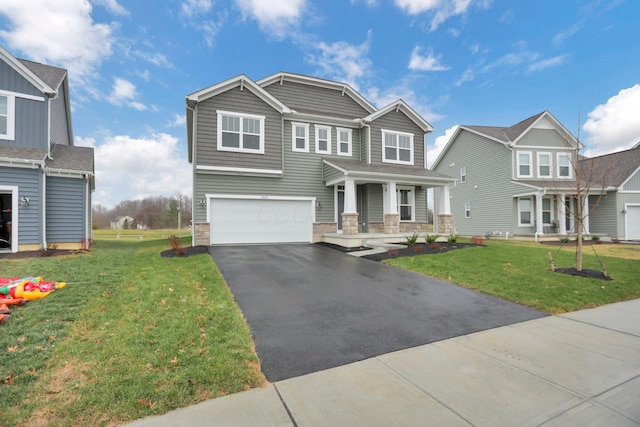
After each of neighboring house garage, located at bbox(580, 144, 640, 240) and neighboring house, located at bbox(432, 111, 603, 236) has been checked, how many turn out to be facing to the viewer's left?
0

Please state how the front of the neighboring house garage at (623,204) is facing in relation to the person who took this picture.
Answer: facing the viewer and to the right of the viewer

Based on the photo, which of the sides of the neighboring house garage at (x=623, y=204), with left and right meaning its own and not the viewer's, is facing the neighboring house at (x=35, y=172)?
right

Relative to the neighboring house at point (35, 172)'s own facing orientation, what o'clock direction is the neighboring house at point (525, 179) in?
the neighboring house at point (525, 179) is roughly at 10 o'clock from the neighboring house at point (35, 172).

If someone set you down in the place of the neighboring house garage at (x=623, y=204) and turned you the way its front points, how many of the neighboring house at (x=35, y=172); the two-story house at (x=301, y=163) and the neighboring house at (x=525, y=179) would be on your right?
3

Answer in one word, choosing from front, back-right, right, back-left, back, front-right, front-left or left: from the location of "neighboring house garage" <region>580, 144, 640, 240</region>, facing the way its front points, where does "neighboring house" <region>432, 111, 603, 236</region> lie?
right

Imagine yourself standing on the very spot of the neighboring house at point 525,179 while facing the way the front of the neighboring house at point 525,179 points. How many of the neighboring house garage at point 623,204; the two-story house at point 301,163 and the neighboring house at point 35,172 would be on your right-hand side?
2

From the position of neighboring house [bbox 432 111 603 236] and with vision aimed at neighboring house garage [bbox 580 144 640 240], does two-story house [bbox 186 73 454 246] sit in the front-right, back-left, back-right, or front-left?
back-right

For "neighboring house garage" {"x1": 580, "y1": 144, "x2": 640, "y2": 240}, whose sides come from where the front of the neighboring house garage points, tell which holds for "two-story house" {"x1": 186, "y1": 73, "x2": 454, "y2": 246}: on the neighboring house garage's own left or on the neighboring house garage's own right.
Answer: on the neighboring house garage's own right

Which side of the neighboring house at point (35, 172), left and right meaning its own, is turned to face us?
front

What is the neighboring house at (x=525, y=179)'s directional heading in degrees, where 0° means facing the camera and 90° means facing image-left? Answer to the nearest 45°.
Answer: approximately 315°

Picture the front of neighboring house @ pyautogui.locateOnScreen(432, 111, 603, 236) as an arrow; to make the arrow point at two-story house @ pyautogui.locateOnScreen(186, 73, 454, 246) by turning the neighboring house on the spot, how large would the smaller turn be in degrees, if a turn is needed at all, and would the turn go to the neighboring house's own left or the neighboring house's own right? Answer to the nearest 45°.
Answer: approximately 90° to the neighboring house's own right
